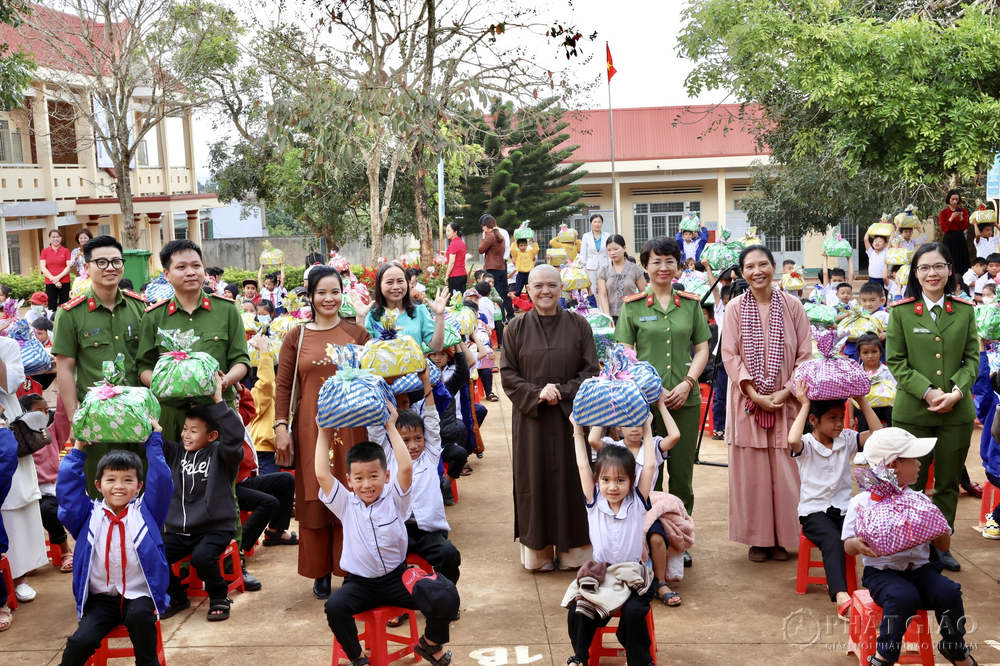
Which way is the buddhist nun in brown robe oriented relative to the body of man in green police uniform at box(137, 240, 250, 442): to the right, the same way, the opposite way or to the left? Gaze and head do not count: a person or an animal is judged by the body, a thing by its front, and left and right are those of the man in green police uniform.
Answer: the same way

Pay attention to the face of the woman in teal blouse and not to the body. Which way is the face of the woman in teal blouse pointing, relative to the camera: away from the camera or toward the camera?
toward the camera

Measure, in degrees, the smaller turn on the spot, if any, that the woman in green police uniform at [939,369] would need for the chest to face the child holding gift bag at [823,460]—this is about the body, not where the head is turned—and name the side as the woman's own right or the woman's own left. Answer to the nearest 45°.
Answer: approximately 45° to the woman's own right

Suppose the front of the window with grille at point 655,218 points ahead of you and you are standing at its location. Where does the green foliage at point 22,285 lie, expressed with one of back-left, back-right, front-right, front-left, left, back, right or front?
front-right

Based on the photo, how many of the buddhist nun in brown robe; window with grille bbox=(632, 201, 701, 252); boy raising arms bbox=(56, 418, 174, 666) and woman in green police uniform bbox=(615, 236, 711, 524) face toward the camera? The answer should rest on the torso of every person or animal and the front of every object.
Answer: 4

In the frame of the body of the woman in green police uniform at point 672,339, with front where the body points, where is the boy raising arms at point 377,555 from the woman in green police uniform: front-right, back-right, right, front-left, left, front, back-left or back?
front-right

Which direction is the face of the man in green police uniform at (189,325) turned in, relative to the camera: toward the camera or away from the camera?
toward the camera

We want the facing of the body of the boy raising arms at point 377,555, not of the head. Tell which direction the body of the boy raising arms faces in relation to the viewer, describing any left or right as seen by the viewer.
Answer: facing the viewer

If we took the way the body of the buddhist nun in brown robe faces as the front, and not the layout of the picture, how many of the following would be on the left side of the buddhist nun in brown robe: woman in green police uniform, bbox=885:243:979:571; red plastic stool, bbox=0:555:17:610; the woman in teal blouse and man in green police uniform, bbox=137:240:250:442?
1

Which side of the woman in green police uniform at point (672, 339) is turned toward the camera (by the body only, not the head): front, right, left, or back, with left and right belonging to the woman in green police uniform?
front

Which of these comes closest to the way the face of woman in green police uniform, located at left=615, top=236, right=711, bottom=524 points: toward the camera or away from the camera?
toward the camera

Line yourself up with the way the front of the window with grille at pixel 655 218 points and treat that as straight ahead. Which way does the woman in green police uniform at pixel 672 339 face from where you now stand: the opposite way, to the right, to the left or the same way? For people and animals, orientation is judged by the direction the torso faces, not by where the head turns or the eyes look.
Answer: the same way

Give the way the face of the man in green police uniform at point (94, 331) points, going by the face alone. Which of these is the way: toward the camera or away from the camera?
toward the camera

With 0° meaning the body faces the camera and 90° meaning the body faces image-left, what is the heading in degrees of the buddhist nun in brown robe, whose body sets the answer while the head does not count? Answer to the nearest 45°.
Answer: approximately 0°

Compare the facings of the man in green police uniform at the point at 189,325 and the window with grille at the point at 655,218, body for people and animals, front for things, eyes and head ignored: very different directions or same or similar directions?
same or similar directions

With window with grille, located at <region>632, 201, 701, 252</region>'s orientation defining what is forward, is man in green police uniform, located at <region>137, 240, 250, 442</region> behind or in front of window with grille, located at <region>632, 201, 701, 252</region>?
in front

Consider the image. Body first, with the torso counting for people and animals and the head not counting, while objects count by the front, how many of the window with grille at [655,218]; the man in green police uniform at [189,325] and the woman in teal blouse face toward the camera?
3

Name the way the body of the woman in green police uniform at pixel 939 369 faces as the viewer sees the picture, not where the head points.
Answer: toward the camera

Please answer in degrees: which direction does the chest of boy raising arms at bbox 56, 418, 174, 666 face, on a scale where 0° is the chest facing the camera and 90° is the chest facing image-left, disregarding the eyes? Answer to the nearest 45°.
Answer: approximately 0°
